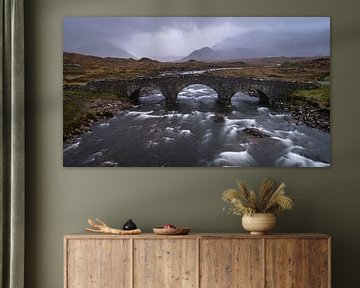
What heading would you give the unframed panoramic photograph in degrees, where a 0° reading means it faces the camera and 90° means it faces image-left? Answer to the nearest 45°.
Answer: approximately 0°

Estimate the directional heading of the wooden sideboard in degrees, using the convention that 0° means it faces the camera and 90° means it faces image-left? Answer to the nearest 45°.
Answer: approximately 0°

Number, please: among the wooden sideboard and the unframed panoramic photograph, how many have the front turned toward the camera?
2
